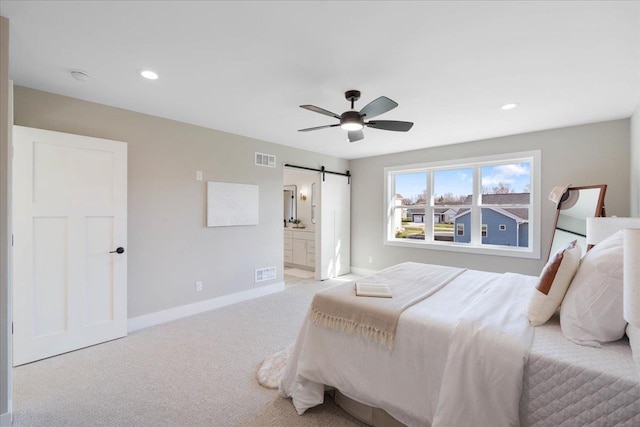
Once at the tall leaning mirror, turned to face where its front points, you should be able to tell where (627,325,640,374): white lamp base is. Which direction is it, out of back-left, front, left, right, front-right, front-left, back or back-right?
front-left

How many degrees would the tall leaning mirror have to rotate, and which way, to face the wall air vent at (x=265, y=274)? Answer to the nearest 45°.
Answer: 0° — it already faces it

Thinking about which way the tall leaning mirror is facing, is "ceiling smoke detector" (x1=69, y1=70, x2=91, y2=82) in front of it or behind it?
in front

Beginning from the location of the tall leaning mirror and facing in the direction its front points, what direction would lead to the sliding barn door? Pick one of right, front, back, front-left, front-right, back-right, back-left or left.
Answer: front-right

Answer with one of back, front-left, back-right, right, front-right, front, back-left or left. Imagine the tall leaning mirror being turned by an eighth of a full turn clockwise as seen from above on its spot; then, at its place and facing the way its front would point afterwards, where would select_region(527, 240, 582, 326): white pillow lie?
left

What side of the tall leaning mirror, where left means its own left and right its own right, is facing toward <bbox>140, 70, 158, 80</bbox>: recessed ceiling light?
front

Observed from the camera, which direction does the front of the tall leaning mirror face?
facing the viewer and to the left of the viewer

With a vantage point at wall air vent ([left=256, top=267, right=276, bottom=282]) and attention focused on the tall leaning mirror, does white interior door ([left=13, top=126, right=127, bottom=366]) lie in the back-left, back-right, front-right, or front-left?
back-right

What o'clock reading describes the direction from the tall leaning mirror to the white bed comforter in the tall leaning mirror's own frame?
The white bed comforter is roughly at 11 o'clock from the tall leaning mirror.

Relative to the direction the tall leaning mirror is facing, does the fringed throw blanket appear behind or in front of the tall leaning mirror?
in front

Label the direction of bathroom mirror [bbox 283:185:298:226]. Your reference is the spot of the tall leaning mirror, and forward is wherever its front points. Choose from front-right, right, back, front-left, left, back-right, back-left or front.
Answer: front-right

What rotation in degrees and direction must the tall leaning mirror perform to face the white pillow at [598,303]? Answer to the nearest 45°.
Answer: approximately 45° to its left

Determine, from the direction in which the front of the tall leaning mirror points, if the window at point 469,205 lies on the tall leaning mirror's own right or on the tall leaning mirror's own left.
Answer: on the tall leaning mirror's own right
